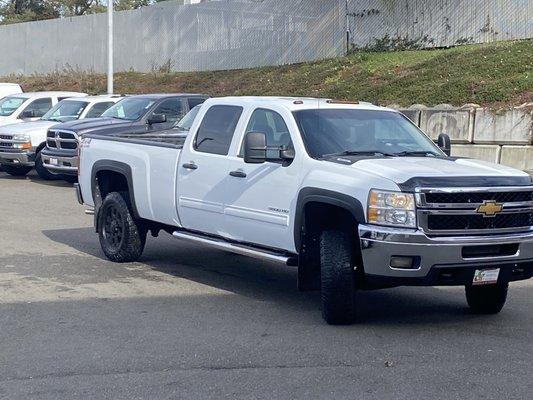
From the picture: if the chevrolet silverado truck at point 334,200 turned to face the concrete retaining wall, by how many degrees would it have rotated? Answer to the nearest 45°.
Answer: approximately 135° to its left

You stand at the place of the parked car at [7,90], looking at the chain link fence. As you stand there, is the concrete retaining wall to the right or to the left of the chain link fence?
right

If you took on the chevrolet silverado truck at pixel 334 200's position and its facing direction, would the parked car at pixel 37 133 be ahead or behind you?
behind

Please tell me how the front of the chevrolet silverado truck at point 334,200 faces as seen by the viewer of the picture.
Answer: facing the viewer and to the right of the viewer

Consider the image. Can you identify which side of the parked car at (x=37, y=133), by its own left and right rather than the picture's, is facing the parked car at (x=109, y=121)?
left

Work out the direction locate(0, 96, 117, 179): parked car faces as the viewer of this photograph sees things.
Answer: facing the viewer and to the left of the viewer

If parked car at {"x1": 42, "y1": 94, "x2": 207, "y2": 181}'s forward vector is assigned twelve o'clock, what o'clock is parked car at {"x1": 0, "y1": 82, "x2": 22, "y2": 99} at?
parked car at {"x1": 0, "y1": 82, "x2": 22, "y2": 99} is roughly at 4 o'clock from parked car at {"x1": 42, "y1": 94, "x2": 207, "y2": 181}.

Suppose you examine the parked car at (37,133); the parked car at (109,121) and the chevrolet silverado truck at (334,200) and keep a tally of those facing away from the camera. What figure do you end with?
0

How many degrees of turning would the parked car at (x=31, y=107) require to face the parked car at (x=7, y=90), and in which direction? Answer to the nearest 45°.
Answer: approximately 135° to its right

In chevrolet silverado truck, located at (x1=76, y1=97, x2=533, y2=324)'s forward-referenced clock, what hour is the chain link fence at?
The chain link fence is roughly at 8 o'clock from the chevrolet silverado truck.

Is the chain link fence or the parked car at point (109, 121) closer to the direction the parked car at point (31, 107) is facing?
the parked car

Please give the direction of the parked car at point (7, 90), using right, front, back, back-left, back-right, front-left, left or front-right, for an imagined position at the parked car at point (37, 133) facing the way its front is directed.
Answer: back-right

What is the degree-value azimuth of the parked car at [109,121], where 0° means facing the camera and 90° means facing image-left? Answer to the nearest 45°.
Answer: approximately 45°

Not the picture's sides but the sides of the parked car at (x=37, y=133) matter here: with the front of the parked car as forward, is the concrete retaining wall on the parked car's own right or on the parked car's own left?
on the parked car's own left

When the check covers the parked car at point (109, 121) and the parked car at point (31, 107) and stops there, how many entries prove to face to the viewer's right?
0

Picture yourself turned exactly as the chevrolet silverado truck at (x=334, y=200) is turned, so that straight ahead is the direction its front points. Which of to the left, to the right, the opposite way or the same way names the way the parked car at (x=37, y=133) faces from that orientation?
to the right
